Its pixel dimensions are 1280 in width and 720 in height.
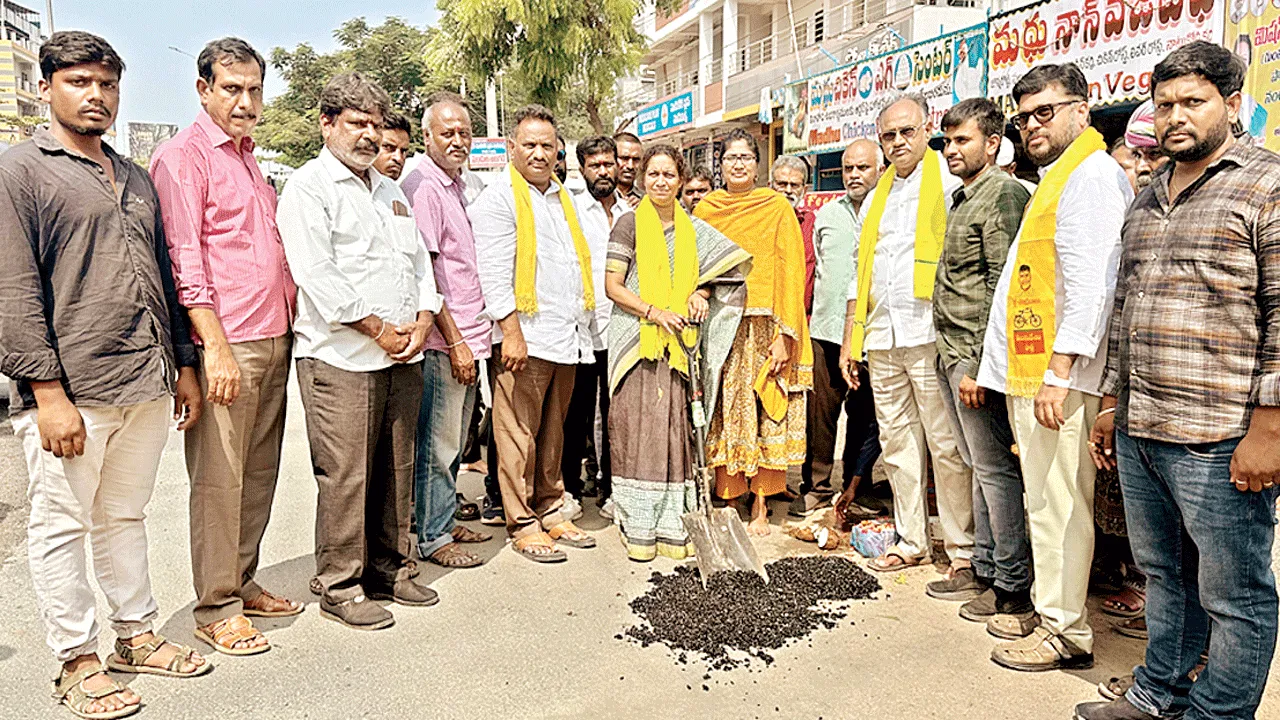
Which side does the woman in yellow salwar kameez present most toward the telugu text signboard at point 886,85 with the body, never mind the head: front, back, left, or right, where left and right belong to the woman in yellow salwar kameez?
back

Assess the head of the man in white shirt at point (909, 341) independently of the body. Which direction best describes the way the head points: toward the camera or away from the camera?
toward the camera

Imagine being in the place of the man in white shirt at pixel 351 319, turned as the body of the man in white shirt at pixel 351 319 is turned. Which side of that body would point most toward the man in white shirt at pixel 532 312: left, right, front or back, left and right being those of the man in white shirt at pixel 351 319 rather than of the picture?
left

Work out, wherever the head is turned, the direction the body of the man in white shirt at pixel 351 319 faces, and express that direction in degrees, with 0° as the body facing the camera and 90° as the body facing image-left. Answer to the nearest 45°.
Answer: approximately 315°

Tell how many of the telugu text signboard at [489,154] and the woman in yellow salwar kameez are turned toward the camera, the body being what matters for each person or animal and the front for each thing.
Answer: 2

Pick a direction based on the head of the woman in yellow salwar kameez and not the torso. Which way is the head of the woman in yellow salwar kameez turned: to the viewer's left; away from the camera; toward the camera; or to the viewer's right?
toward the camera

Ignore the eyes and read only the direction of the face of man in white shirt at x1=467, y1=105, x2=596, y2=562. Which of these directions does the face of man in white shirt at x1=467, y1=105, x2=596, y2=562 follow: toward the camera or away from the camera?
toward the camera

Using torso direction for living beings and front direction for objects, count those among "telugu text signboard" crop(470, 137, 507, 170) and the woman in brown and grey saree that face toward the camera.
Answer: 2

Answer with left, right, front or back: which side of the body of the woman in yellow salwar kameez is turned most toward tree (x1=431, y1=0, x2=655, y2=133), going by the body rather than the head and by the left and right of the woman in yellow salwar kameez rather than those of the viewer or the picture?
back

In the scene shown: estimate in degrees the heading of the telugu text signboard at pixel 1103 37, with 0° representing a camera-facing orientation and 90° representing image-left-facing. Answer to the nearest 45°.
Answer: approximately 45°

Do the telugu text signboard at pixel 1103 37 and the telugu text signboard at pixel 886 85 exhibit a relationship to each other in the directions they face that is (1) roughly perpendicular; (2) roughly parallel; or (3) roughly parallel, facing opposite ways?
roughly parallel

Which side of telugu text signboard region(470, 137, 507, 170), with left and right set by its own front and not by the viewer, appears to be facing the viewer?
front

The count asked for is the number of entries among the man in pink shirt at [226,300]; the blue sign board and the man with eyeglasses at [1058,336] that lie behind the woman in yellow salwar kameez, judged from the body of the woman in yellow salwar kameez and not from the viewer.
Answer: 1

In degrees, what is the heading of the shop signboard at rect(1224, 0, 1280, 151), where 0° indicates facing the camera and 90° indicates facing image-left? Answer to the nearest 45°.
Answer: approximately 45°

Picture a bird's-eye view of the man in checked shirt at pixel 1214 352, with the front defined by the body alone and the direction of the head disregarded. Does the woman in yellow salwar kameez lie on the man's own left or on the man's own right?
on the man's own right

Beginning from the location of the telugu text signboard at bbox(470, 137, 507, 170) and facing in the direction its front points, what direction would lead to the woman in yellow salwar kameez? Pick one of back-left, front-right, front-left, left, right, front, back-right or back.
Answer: front

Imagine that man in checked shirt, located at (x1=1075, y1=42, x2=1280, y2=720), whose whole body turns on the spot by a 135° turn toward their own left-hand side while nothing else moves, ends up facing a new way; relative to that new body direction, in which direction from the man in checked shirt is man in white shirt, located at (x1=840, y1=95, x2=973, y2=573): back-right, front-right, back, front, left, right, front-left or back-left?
back-left
